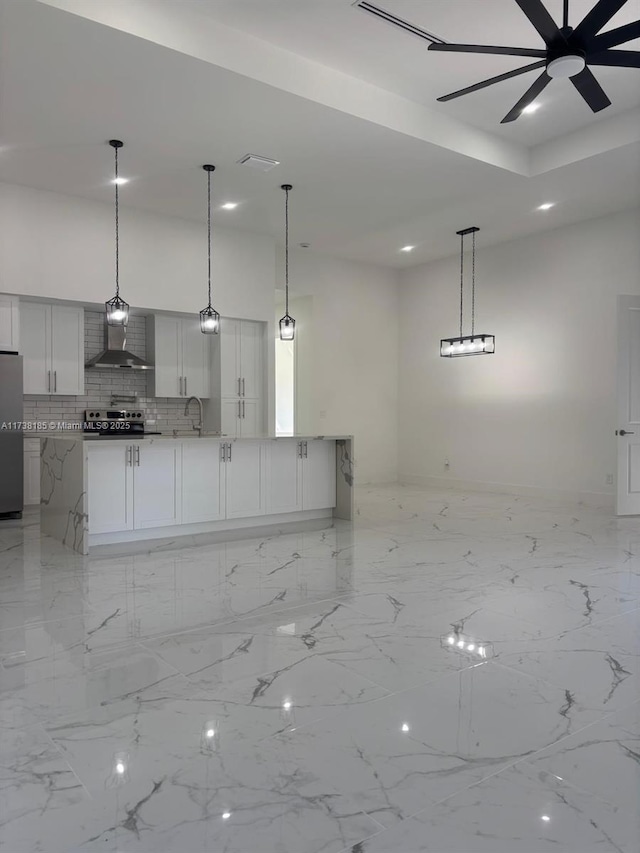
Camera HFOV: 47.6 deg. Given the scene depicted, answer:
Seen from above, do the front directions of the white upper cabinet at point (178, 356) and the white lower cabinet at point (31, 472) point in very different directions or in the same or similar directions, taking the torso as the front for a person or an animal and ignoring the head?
same or similar directions

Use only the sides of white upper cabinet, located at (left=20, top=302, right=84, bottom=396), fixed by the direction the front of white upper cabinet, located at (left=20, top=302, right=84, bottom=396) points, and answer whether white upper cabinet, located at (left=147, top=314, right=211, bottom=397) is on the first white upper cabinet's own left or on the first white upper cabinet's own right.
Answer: on the first white upper cabinet's own left

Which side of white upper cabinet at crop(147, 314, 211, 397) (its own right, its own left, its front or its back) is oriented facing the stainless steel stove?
right

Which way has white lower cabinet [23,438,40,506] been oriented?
toward the camera

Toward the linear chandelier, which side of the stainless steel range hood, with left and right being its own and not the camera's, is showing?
left

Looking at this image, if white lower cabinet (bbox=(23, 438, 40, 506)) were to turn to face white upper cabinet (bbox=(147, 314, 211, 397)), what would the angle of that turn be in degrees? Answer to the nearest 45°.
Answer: approximately 90° to its left

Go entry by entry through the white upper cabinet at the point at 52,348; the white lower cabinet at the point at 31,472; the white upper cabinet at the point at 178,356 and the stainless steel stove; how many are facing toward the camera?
4

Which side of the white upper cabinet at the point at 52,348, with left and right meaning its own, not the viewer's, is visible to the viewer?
front

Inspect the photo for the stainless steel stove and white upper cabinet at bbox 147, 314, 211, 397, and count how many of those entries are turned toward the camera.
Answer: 2

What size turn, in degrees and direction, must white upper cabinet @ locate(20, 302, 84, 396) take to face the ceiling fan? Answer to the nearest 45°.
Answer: approximately 45° to its left

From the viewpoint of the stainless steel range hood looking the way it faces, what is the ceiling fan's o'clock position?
The ceiling fan is roughly at 11 o'clock from the stainless steel range hood.

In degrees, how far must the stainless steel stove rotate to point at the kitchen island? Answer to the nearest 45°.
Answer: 0° — it already faces it

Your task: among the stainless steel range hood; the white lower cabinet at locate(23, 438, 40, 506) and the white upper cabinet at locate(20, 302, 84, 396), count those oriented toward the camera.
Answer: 3

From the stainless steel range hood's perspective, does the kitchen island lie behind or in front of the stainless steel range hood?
in front

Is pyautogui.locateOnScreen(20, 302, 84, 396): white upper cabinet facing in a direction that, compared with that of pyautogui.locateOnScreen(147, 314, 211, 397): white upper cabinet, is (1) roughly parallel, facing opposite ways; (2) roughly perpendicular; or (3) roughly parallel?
roughly parallel
